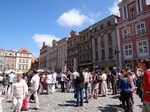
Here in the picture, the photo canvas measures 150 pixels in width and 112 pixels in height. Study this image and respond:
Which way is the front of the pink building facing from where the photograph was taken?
facing the viewer and to the left of the viewer

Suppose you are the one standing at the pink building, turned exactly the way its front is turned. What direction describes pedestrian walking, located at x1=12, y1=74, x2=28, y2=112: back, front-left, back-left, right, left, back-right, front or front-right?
front-left
